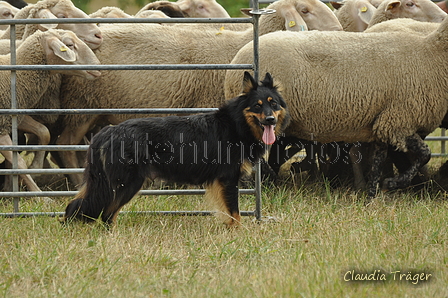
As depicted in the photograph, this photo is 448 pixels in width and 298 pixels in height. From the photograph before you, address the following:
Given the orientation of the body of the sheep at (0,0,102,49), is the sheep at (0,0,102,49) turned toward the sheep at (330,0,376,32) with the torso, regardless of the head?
yes

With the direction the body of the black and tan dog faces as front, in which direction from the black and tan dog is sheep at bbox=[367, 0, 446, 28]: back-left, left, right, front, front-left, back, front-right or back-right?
front-left

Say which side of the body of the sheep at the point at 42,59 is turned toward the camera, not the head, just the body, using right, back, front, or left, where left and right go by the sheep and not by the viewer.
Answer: right

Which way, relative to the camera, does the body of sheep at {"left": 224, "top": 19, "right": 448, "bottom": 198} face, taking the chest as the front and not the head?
to the viewer's right

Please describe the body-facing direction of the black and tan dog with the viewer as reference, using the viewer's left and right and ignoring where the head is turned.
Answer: facing to the right of the viewer

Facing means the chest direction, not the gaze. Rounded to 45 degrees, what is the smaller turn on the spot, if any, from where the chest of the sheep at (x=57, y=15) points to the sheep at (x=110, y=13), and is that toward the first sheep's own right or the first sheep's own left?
approximately 45° to the first sheep's own left

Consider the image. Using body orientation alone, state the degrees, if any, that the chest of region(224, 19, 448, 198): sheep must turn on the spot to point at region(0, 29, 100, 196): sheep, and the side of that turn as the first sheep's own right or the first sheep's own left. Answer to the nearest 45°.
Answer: approximately 180°

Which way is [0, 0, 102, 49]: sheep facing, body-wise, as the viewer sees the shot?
to the viewer's right

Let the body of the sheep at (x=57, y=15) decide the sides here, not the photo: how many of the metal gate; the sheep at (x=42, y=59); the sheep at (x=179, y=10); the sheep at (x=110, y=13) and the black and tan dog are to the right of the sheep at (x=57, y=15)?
3
